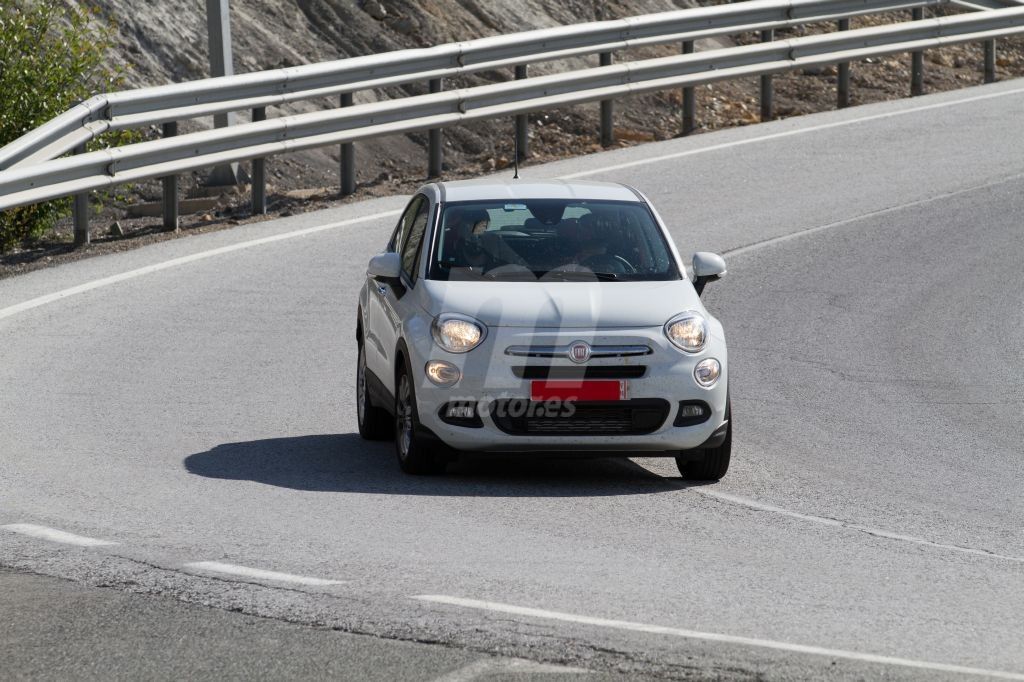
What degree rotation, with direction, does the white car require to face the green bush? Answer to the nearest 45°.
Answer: approximately 135° to its right

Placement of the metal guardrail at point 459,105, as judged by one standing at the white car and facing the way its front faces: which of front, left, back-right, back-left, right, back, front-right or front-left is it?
back

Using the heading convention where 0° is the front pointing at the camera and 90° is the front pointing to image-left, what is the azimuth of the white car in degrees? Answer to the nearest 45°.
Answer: approximately 0°

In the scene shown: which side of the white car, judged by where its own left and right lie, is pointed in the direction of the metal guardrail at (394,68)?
back
